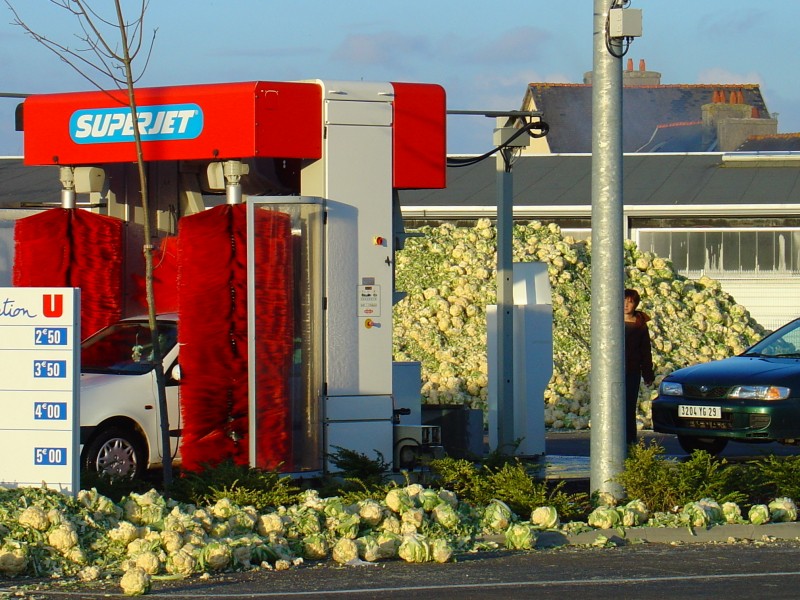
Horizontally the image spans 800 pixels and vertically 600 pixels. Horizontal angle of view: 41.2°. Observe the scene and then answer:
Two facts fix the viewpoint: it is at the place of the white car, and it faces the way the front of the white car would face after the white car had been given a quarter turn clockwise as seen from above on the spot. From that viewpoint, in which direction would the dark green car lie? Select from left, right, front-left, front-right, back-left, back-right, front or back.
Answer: back-right

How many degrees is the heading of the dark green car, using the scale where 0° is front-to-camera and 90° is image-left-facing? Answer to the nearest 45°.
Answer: approximately 45°

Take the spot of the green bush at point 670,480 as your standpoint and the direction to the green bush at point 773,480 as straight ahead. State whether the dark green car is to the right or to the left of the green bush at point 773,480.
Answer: left

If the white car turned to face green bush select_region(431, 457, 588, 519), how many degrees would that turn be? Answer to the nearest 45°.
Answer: approximately 90° to its left

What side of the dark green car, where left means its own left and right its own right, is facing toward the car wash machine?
front

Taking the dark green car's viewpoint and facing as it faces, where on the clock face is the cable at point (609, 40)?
The cable is roughly at 11 o'clock from the dark green car.

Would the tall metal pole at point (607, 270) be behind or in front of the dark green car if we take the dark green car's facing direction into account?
in front

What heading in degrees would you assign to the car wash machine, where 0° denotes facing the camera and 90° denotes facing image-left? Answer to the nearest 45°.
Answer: approximately 45°

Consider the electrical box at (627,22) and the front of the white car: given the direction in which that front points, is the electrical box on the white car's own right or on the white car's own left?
on the white car's own left

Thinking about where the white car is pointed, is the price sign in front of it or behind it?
in front

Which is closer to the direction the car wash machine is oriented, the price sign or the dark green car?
the price sign
